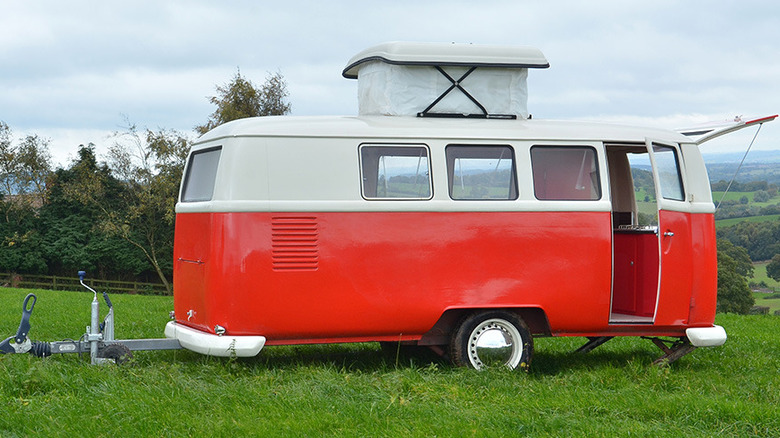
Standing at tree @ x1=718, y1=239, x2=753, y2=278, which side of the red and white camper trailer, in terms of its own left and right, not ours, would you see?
right

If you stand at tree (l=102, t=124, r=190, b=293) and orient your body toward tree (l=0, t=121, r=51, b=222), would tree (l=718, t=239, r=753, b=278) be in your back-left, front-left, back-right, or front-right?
back-right

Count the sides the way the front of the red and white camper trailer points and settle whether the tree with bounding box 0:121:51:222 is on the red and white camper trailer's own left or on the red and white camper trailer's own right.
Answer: on the red and white camper trailer's own right

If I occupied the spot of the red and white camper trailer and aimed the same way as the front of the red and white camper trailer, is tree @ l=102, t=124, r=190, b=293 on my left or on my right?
on my right

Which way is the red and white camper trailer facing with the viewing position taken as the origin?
facing to the left of the viewer
